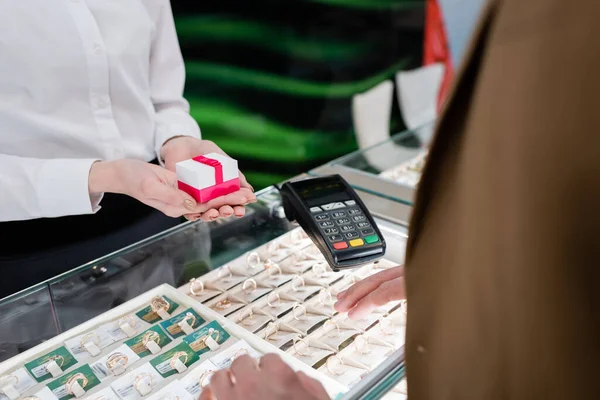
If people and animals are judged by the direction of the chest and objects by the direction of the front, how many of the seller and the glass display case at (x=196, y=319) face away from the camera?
0

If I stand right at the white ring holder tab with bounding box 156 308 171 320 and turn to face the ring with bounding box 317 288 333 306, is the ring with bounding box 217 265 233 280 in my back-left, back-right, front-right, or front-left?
front-left

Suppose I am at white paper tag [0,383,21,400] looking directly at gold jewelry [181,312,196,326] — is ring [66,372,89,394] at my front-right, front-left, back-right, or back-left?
front-right

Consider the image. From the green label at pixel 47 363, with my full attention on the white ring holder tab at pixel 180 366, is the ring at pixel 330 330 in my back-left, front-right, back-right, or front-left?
front-left

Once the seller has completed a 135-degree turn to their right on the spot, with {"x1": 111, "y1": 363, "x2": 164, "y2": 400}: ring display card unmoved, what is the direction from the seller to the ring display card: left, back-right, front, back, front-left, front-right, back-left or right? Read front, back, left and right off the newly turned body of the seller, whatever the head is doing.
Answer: left

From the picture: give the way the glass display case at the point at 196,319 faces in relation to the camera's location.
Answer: facing the viewer and to the right of the viewer
